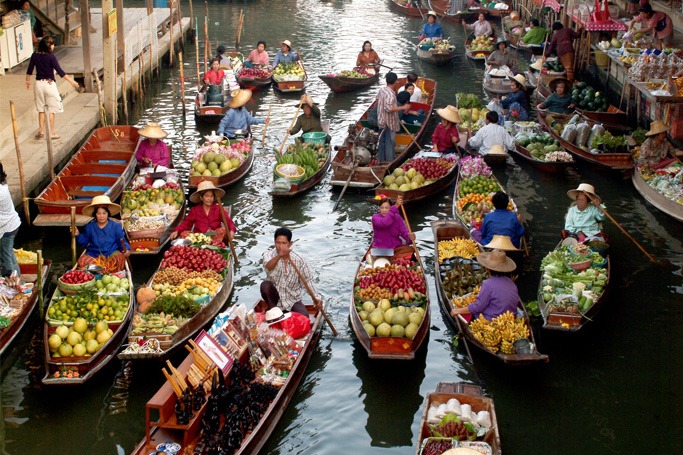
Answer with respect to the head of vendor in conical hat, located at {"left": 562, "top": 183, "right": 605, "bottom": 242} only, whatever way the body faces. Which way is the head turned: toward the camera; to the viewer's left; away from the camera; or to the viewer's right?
toward the camera

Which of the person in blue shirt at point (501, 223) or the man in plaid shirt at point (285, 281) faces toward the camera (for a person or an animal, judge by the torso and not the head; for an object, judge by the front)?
the man in plaid shirt

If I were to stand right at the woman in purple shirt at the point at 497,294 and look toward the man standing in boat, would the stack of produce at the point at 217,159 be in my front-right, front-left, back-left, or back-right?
front-left

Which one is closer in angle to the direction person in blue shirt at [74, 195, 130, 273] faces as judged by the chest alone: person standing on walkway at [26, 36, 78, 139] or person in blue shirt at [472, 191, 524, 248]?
the person in blue shirt

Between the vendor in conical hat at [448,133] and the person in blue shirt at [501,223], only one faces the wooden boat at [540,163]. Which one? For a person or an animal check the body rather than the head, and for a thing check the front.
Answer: the person in blue shirt

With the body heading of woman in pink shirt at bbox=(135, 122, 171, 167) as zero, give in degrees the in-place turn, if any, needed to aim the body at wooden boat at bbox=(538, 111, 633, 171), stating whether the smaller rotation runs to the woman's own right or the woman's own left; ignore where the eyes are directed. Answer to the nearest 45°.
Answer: approximately 90° to the woman's own left

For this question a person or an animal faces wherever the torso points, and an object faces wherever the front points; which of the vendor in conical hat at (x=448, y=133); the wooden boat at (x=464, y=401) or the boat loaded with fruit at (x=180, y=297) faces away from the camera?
the wooden boat

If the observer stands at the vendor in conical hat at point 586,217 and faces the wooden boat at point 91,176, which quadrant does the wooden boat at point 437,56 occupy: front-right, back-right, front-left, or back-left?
front-right

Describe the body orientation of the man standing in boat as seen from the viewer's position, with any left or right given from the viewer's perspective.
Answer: facing away from the viewer and to the right of the viewer

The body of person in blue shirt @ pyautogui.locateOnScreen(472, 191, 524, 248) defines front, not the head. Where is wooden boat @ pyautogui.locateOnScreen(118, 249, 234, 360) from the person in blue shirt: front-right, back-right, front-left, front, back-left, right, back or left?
back-left

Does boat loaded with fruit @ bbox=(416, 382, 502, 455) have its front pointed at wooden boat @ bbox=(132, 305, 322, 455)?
no
